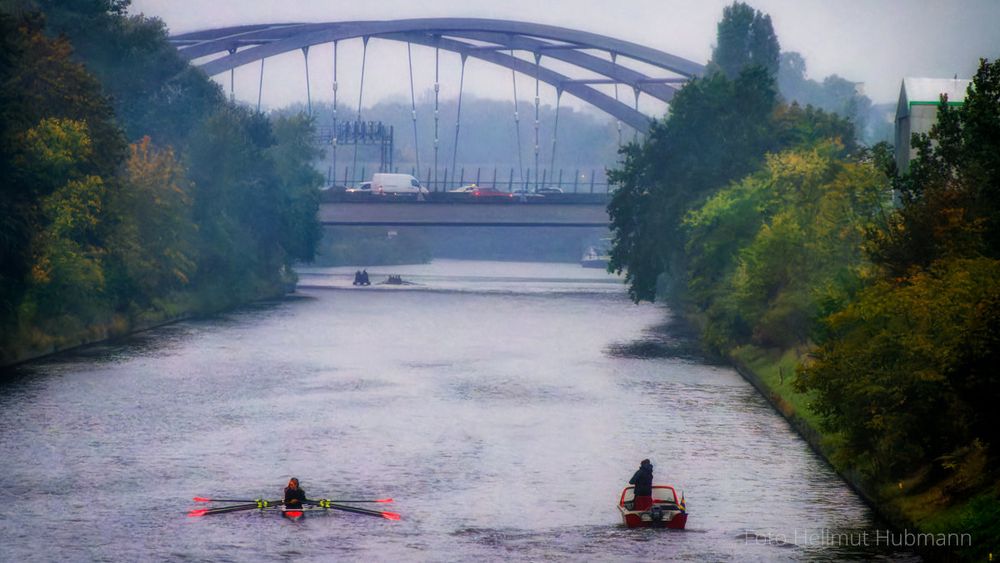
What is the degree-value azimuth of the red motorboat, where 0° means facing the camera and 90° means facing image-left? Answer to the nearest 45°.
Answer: approximately 180°

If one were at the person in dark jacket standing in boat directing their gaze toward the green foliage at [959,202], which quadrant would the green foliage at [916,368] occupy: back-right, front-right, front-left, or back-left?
front-right

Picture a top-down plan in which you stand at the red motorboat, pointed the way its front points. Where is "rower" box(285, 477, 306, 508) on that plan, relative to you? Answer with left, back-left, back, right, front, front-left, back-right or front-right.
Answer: left

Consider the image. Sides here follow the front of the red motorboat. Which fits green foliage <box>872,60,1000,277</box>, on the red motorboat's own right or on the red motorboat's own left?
on the red motorboat's own right

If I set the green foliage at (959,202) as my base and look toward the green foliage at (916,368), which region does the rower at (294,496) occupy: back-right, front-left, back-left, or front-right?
front-right

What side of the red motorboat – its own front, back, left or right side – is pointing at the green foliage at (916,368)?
right

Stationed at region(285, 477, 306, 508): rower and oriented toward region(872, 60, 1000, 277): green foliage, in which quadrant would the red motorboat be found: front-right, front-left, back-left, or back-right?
front-right

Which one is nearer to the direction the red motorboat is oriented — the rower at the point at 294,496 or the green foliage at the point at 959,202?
the green foliage

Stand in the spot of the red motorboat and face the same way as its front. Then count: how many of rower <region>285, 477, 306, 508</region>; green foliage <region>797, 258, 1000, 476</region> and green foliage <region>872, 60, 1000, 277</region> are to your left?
1
